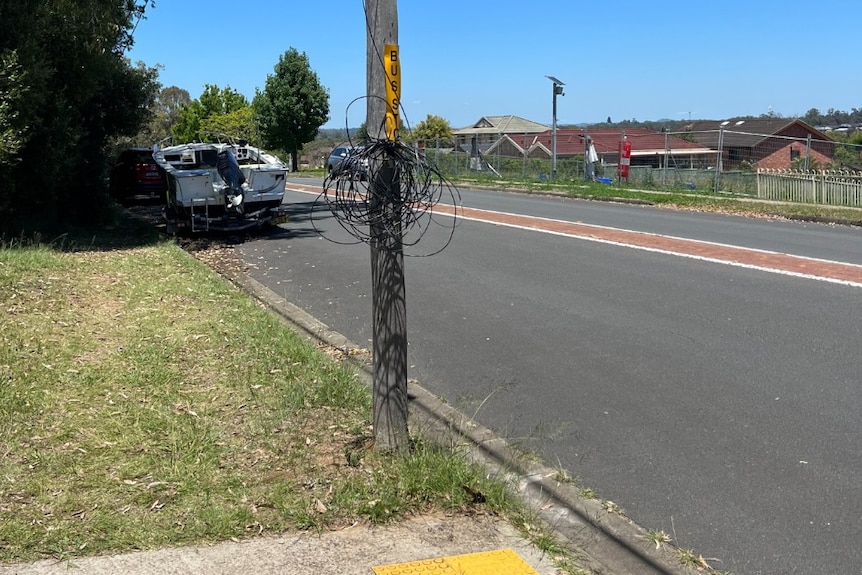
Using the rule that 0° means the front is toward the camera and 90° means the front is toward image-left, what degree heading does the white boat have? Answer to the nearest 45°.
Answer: approximately 180°

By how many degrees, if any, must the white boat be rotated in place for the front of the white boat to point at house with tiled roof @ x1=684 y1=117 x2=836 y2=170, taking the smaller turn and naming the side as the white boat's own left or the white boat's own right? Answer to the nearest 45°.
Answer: approximately 45° to the white boat's own right

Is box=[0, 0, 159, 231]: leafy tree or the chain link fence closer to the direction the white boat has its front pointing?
the chain link fence

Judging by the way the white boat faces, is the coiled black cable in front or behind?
behind

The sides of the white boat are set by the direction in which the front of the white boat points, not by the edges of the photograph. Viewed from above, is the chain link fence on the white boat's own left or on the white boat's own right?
on the white boat's own right

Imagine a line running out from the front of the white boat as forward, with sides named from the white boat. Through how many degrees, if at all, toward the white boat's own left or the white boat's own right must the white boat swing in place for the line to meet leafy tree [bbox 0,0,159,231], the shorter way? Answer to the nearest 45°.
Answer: approximately 135° to the white boat's own left
